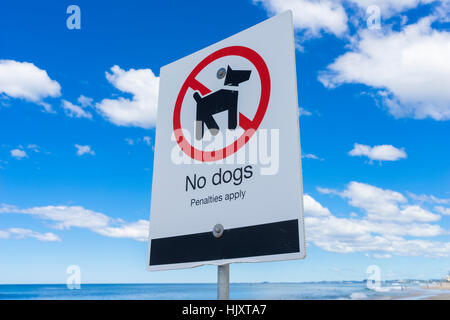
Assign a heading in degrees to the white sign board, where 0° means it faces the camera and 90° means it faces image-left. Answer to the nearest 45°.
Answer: approximately 45°
